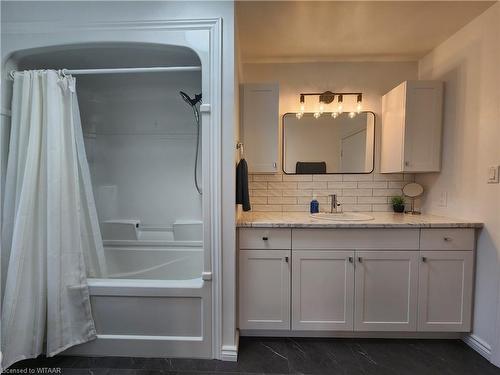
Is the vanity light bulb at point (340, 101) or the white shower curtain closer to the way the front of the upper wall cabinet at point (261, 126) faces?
the white shower curtain

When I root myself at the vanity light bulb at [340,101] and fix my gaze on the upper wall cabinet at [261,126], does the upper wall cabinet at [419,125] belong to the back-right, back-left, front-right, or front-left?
back-left

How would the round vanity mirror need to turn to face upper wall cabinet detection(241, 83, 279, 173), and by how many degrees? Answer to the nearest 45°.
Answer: approximately 45° to its right

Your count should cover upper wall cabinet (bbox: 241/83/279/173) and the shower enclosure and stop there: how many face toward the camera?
2

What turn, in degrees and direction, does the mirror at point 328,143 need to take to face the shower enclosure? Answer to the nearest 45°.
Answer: approximately 90° to its right

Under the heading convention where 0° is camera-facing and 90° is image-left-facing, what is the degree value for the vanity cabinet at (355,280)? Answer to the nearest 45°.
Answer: approximately 0°

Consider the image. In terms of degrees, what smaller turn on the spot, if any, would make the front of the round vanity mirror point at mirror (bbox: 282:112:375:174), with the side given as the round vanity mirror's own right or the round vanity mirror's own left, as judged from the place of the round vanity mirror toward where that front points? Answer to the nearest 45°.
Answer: approximately 45° to the round vanity mirror's own right
